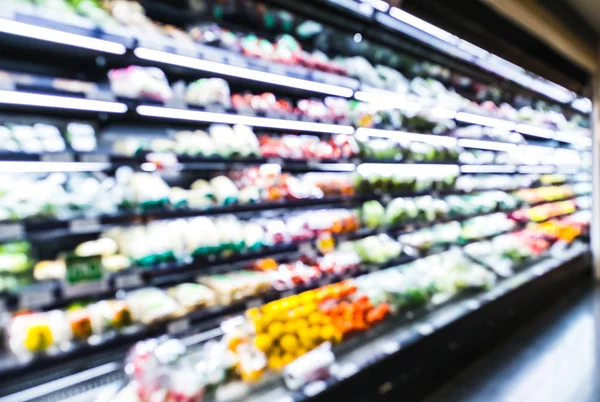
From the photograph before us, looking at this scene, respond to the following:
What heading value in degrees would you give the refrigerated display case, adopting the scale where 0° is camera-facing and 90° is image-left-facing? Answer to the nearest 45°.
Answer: approximately 315°
